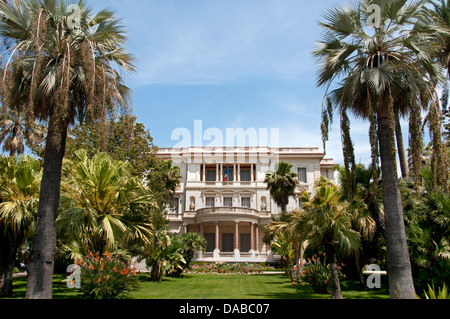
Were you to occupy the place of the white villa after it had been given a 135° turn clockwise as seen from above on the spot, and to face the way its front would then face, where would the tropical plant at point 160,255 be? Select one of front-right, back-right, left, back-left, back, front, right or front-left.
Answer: back-left

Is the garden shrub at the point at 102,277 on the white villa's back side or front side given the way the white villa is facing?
on the front side

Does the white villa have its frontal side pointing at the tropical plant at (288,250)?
yes

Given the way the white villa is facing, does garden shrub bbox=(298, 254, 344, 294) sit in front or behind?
in front

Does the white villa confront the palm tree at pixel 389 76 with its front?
yes

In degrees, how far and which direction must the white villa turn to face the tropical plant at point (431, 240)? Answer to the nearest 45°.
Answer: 0° — it already faces it

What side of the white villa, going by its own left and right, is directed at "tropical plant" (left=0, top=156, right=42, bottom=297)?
front

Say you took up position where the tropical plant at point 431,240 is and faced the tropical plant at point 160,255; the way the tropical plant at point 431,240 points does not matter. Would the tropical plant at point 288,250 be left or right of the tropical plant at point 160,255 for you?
right

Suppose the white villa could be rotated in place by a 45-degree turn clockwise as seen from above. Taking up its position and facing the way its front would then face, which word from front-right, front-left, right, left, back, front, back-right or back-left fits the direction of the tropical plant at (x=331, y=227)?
front-left

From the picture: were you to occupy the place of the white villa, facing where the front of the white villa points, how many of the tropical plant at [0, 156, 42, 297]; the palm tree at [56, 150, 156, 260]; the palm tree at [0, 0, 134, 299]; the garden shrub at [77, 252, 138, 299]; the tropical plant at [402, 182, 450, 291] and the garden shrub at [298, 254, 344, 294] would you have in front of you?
6

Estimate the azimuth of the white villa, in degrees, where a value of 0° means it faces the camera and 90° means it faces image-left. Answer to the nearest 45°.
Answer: approximately 0°

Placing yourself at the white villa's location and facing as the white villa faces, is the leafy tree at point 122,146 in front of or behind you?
in front

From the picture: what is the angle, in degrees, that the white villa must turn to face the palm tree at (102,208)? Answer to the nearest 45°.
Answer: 0° — it already faces it
